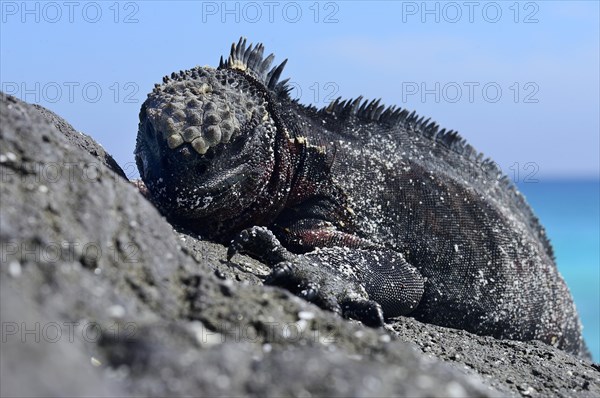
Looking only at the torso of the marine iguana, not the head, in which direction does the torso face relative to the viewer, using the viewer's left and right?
facing the viewer and to the left of the viewer
